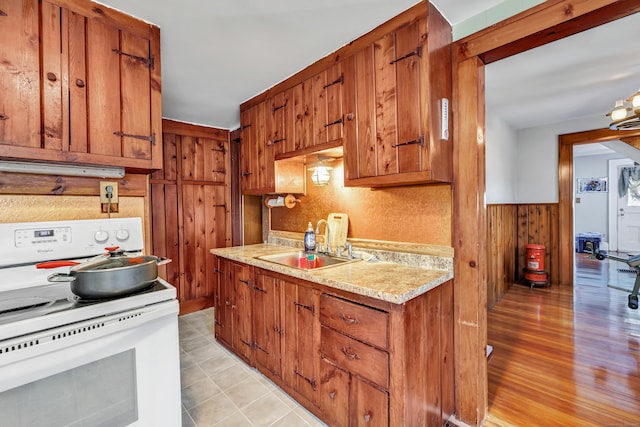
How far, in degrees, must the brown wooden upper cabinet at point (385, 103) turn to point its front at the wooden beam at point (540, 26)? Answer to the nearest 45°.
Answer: approximately 135° to its left

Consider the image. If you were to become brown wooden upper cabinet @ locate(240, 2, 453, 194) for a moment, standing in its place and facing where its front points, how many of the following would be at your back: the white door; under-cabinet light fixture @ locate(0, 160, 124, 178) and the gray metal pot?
1

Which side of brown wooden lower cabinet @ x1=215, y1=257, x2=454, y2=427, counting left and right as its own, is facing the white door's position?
back

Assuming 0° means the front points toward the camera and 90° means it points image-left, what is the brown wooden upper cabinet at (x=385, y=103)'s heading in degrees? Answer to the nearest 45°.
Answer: approximately 45°

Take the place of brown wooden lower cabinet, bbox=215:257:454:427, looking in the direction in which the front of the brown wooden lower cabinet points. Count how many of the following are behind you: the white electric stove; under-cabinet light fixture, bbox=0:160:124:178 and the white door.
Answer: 1

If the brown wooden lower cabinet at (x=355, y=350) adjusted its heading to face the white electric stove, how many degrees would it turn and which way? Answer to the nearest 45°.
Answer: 0° — it already faces it

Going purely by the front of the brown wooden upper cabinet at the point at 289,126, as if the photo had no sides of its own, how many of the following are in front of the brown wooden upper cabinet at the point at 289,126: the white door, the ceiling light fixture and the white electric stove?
1

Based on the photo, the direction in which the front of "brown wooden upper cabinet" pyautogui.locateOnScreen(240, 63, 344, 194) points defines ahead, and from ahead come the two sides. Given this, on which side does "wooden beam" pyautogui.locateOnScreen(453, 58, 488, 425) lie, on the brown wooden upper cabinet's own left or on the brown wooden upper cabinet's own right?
on the brown wooden upper cabinet's own left

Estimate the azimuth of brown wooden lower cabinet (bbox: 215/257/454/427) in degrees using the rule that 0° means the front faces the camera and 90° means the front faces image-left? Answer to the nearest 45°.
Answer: approximately 45°
